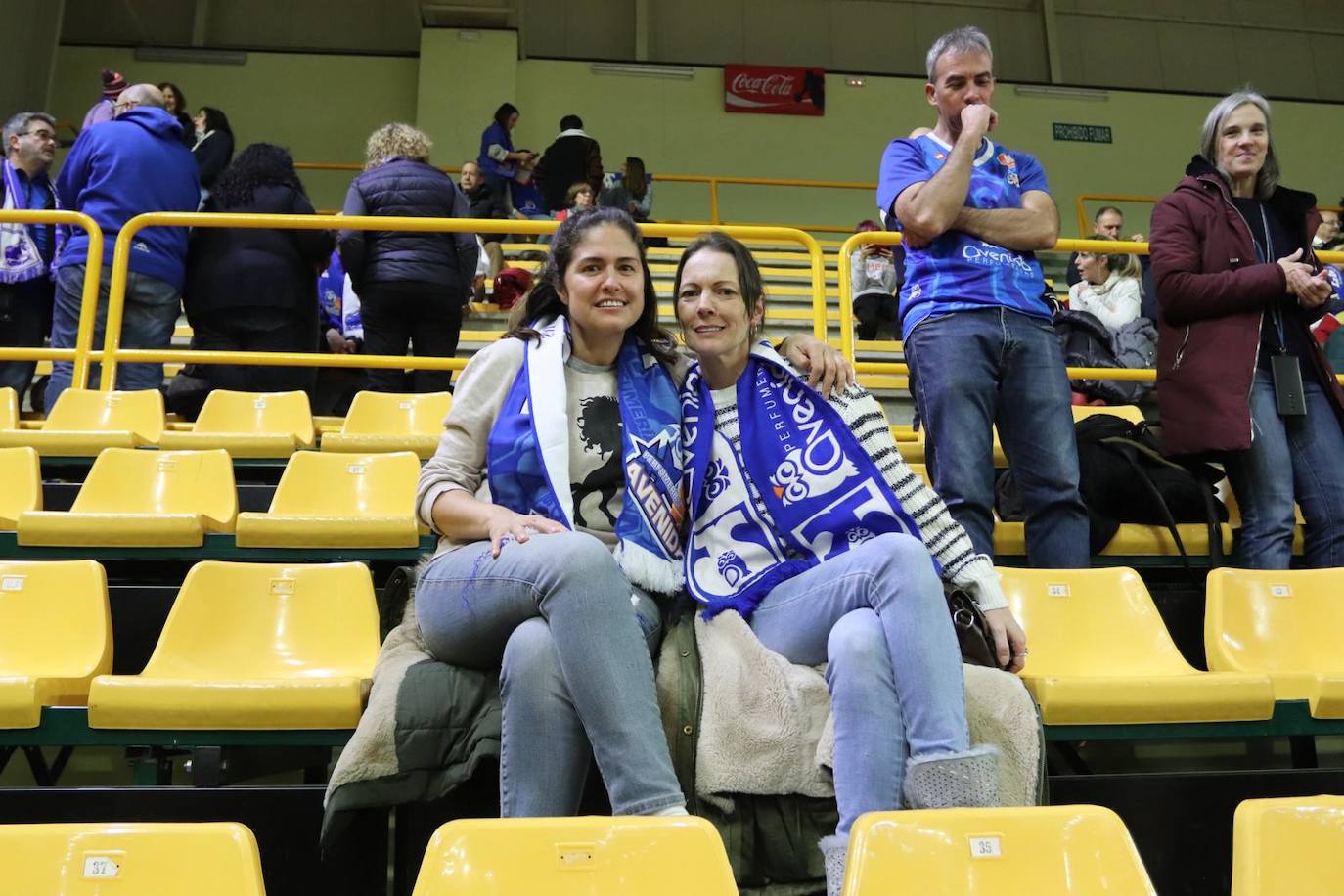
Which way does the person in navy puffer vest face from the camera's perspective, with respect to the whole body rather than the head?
away from the camera

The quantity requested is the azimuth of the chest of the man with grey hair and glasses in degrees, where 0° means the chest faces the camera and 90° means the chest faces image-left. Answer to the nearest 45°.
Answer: approximately 315°

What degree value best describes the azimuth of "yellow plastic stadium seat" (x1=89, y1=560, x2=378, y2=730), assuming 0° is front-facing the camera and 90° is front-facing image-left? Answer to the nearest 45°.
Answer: approximately 0°

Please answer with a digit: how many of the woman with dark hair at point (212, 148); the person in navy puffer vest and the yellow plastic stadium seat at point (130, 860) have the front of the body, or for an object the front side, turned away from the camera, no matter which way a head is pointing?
1

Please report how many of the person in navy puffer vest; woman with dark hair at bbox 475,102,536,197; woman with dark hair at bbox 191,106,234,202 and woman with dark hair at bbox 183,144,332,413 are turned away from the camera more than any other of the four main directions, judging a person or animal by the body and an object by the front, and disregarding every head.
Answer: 2

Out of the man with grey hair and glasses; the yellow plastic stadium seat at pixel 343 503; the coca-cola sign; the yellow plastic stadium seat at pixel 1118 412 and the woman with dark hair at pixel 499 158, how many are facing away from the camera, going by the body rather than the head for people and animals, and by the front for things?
0

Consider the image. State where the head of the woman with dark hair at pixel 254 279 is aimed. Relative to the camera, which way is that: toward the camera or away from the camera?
away from the camera

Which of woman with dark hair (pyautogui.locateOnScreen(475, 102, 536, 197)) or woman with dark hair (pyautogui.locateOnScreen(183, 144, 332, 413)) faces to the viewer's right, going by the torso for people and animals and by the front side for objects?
woman with dark hair (pyautogui.locateOnScreen(475, 102, 536, 197))

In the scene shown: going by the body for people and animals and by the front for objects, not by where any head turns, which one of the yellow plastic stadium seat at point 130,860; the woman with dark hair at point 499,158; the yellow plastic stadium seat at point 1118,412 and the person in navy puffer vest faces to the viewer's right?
the woman with dark hair

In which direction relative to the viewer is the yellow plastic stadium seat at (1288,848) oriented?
toward the camera

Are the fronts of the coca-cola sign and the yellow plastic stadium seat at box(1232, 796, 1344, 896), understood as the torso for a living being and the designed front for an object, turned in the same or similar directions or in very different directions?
same or similar directions

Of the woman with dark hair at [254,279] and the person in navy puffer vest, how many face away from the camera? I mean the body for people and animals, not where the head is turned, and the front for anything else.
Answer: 2

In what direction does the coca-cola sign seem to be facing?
toward the camera

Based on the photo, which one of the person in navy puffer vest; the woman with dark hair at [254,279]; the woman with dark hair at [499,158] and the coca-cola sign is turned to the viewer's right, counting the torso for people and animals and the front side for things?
the woman with dark hair at [499,158]

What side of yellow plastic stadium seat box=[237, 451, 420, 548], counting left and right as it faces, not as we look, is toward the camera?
front

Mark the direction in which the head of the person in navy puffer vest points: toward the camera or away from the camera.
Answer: away from the camera
